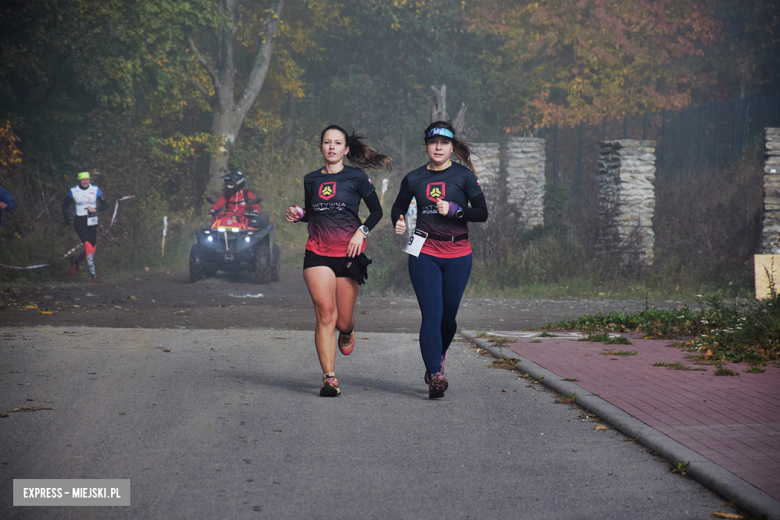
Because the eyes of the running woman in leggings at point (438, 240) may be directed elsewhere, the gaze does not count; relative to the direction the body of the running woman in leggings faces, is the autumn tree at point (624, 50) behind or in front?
behind

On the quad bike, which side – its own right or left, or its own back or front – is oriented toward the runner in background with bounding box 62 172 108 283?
right

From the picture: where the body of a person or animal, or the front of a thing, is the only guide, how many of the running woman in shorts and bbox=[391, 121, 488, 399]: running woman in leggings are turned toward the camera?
2

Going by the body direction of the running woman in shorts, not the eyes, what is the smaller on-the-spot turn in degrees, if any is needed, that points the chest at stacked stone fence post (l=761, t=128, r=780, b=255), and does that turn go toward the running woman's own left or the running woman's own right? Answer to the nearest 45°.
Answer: approximately 135° to the running woman's own left

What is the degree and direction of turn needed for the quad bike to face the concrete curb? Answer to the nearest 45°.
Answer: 0° — it already faces it

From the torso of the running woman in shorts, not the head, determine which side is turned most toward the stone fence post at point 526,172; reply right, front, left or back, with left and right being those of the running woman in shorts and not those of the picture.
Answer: back

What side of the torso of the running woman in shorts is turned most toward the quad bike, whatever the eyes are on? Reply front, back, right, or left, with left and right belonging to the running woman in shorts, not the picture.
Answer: back
